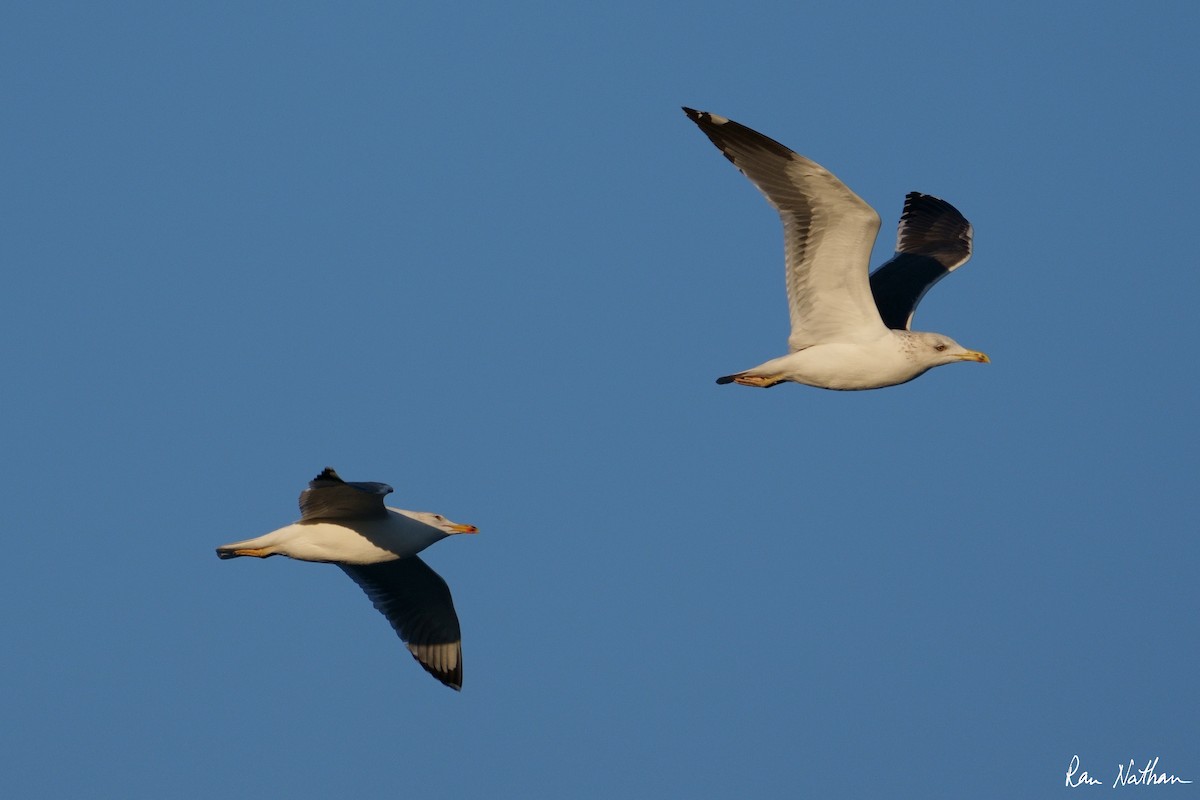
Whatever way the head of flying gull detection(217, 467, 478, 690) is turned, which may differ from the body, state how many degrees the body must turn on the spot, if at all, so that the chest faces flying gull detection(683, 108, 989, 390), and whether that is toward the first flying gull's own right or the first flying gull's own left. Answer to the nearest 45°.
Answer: approximately 45° to the first flying gull's own right

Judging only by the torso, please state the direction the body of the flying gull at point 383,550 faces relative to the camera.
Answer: to the viewer's right

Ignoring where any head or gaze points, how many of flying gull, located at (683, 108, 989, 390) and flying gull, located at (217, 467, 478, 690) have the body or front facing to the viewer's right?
2

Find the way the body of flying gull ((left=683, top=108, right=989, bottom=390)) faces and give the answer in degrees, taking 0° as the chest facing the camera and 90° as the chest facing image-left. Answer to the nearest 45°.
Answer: approximately 270°

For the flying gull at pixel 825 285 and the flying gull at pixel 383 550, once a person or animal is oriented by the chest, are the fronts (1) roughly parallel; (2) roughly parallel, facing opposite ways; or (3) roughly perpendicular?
roughly parallel

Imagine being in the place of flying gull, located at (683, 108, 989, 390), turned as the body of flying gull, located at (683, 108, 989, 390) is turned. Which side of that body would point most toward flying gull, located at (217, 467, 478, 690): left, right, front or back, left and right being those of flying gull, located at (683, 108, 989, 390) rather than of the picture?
back
